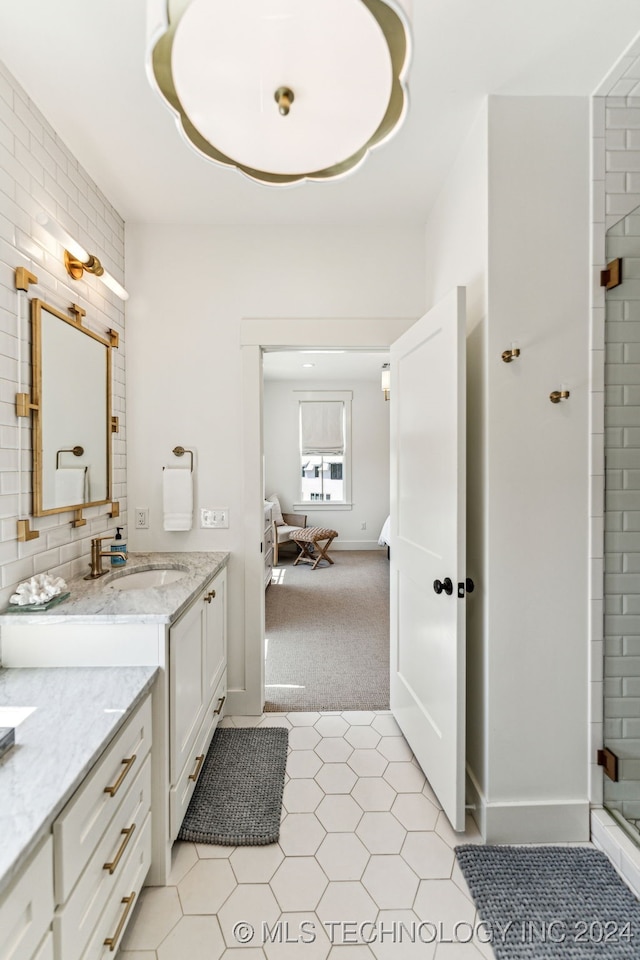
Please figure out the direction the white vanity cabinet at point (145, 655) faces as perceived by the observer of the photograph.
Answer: facing to the right of the viewer

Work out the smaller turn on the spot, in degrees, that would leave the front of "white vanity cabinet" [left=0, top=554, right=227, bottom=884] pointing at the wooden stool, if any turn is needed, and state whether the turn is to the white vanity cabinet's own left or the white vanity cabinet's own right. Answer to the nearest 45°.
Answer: approximately 45° to the white vanity cabinet's own left

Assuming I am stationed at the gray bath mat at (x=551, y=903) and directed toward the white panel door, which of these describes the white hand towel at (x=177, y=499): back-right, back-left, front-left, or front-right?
front-left

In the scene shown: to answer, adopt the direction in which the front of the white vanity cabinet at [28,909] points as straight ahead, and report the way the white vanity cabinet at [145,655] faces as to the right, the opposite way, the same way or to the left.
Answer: the same way

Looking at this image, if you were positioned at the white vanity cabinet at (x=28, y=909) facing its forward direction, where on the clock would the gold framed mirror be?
The gold framed mirror is roughly at 9 o'clock from the white vanity cabinet.

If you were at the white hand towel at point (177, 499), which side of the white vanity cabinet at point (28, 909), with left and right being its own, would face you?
left

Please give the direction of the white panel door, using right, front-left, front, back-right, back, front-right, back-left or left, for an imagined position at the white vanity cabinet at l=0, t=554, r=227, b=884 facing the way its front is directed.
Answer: front

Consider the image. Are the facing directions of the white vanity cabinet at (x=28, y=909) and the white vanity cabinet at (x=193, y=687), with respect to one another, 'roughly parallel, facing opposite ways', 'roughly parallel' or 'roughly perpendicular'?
roughly parallel

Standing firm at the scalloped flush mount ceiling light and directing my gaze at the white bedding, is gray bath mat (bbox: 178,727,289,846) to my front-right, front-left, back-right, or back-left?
front-left

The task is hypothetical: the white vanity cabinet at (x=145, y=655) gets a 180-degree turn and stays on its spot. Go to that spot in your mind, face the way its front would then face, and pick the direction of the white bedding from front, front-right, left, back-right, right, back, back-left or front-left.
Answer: back-right

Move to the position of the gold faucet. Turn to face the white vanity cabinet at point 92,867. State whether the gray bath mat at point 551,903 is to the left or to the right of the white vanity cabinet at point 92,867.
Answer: left

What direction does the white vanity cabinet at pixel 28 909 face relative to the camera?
to the viewer's right

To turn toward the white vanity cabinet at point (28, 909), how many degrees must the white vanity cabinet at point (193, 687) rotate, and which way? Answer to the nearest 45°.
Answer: approximately 90° to its right
